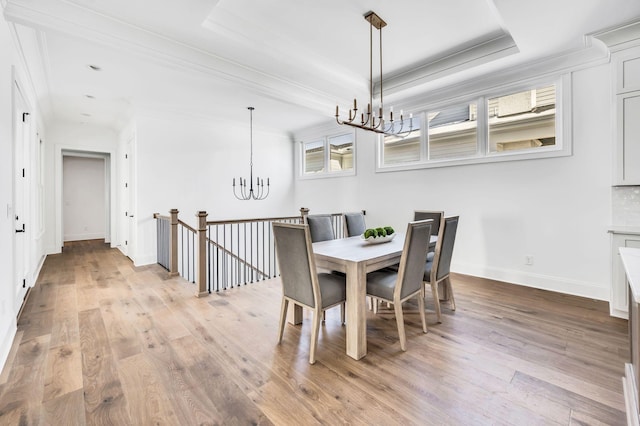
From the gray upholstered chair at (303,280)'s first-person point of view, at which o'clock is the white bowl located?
The white bowl is roughly at 12 o'clock from the gray upholstered chair.

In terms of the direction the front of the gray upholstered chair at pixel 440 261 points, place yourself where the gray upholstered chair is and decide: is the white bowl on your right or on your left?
on your left

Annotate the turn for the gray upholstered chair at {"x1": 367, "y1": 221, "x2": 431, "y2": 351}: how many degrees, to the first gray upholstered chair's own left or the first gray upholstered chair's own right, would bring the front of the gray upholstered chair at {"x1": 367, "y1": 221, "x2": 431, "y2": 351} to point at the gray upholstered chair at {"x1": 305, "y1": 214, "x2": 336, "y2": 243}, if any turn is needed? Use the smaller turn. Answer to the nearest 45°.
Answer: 0° — it already faces it

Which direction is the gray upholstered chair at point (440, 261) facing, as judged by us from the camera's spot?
facing away from the viewer and to the left of the viewer

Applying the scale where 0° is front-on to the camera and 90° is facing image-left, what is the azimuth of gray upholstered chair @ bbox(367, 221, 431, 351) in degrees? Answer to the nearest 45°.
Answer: approximately 135°

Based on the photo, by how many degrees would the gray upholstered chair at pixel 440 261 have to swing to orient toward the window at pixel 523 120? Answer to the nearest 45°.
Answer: approximately 90° to its right

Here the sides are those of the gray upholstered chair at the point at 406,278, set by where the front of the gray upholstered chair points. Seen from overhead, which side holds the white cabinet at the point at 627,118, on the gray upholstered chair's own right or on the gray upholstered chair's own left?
on the gray upholstered chair's own right

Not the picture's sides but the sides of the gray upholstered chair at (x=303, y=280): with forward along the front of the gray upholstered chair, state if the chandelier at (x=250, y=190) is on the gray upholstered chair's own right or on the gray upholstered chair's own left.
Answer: on the gray upholstered chair's own left

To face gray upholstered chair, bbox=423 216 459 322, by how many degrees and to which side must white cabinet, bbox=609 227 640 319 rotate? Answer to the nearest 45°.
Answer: approximately 45° to its right
